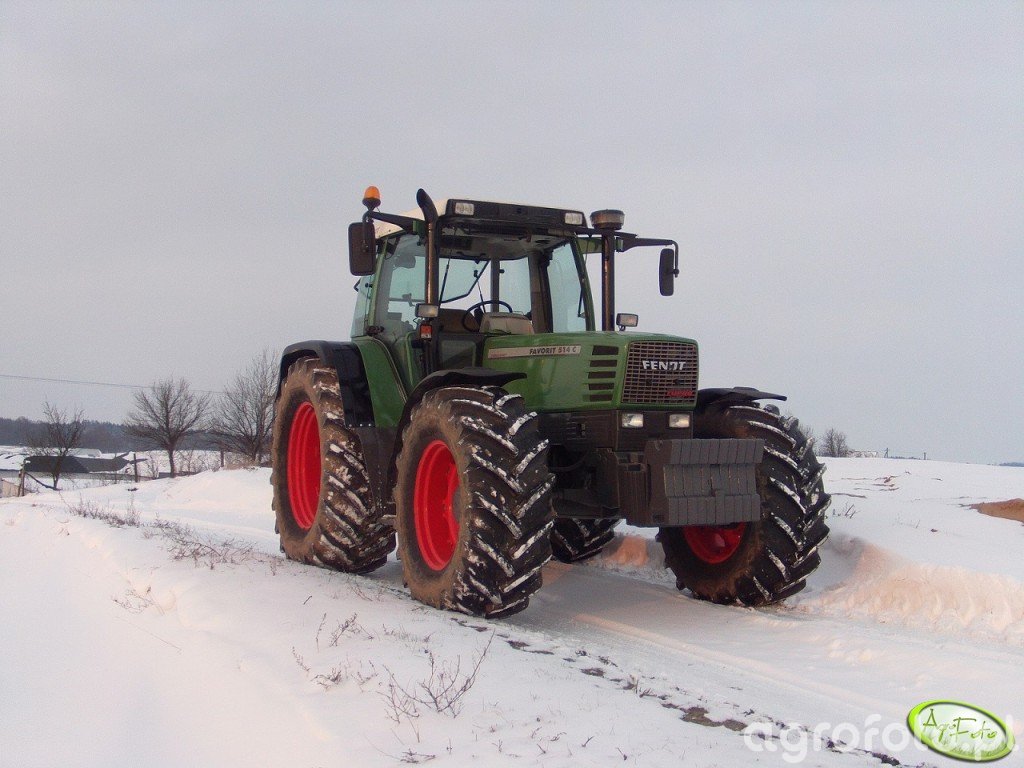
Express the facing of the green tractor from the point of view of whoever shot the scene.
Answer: facing the viewer and to the right of the viewer
